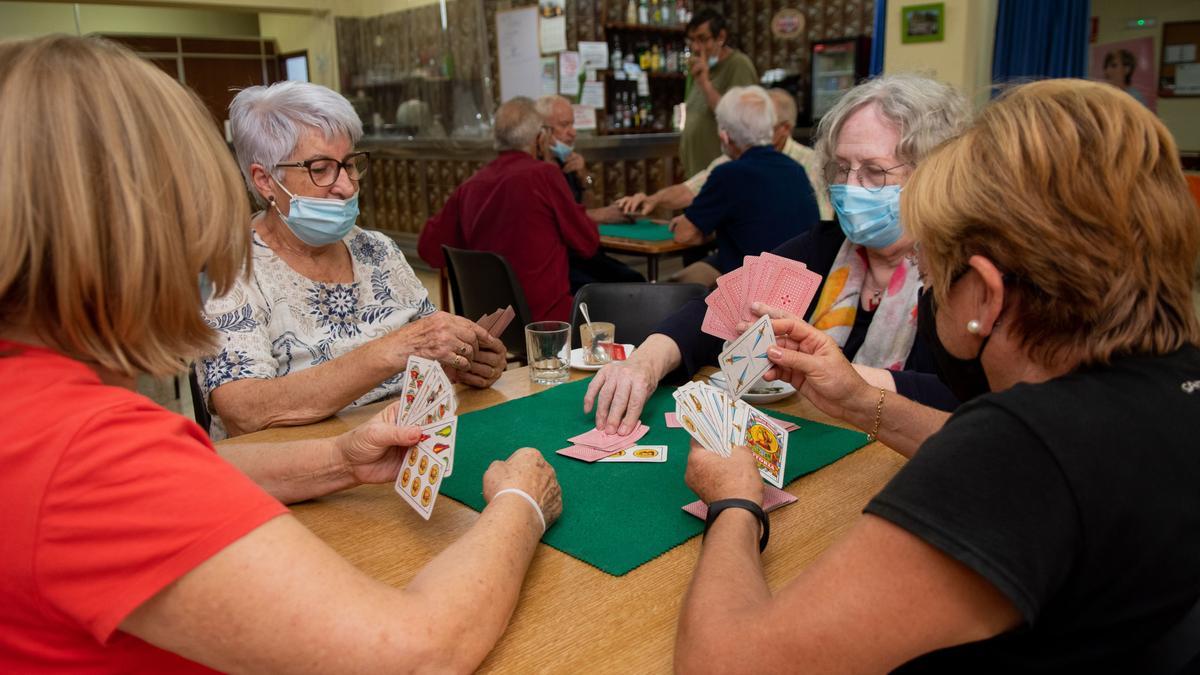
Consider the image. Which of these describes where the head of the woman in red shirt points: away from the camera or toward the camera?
away from the camera

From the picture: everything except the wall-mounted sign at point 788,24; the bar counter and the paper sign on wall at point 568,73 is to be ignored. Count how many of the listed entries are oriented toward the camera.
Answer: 3

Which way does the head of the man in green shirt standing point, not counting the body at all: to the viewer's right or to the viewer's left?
to the viewer's left

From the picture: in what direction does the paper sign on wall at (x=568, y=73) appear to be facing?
toward the camera

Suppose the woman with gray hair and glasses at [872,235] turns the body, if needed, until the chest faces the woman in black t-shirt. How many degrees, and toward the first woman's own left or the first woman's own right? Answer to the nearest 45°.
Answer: approximately 45° to the first woman's own left

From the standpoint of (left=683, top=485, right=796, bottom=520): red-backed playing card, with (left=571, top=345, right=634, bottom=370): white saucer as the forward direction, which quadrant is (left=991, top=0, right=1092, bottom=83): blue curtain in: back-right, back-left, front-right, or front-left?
front-right

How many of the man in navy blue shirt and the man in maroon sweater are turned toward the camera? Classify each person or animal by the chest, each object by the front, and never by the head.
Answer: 0

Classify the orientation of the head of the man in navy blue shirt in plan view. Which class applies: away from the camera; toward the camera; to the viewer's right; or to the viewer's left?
away from the camera

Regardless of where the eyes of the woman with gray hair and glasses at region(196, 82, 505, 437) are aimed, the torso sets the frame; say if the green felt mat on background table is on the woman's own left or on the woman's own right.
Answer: on the woman's own left

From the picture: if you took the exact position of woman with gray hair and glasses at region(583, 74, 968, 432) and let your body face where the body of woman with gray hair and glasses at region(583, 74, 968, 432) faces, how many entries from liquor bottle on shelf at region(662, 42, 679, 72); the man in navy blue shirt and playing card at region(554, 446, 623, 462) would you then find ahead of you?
1

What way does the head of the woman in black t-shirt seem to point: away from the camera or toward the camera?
away from the camera

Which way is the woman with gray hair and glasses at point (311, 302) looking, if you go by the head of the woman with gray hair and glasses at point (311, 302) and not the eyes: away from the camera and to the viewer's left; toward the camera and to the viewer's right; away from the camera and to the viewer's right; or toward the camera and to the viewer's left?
toward the camera and to the viewer's right

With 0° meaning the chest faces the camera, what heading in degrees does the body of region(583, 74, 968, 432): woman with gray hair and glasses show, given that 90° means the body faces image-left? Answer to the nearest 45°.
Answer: approximately 45°

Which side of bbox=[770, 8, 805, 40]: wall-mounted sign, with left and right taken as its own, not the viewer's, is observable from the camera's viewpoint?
front

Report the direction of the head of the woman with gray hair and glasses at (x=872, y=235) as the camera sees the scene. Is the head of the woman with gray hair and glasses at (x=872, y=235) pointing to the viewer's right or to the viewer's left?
to the viewer's left

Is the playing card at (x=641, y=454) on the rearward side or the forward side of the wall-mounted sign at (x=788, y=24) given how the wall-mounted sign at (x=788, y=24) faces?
on the forward side
